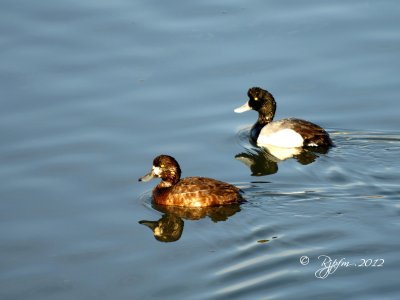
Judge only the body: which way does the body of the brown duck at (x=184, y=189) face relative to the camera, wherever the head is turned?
to the viewer's left

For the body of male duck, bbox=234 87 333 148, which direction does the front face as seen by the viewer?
to the viewer's left

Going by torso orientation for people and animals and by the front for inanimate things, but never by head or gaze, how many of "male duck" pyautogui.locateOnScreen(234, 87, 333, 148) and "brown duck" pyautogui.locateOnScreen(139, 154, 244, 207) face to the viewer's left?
2
